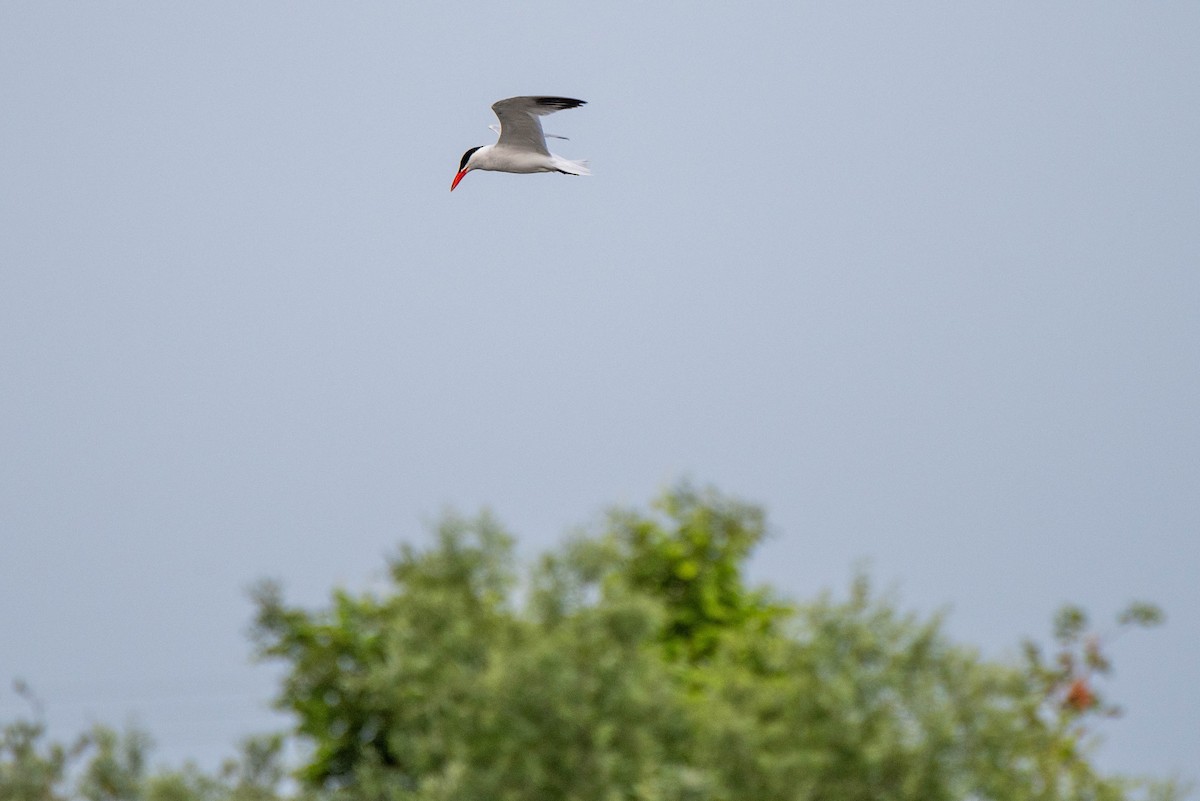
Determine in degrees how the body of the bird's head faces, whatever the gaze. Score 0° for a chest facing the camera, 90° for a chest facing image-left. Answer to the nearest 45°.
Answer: approximately 90°
